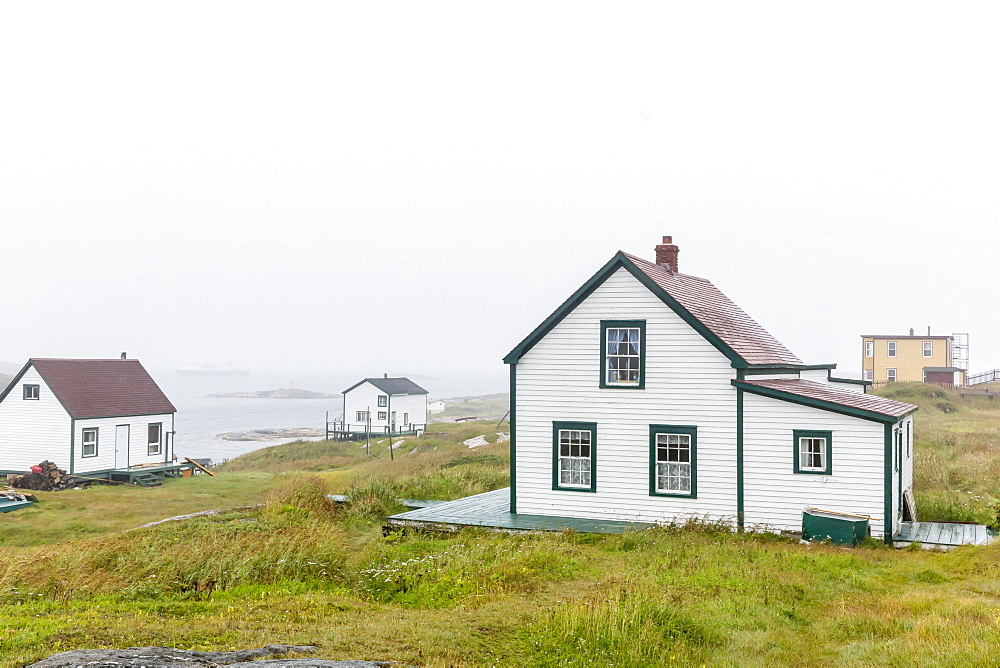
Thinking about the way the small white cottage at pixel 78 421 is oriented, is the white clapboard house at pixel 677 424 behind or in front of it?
in front

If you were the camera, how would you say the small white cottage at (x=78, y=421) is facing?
facing the viewer and to the right of the viewer

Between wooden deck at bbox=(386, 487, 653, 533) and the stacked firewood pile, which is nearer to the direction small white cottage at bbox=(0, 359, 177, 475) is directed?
the wooden deck

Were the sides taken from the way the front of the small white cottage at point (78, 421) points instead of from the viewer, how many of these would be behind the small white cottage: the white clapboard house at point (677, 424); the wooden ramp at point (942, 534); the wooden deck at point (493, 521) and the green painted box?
0

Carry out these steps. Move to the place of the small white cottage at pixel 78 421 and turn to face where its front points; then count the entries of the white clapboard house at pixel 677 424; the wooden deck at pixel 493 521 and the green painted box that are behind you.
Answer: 0

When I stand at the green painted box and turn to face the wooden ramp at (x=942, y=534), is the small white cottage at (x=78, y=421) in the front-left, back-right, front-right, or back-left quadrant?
back-left

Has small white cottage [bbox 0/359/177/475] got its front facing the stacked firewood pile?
no

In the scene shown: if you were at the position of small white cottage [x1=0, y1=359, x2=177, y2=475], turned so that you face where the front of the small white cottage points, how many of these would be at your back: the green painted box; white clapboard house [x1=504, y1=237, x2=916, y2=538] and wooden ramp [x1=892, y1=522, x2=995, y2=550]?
0

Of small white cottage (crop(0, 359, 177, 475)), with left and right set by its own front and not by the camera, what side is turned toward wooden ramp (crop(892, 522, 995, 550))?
front

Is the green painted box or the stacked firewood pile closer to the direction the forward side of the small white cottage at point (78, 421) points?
the green painted box

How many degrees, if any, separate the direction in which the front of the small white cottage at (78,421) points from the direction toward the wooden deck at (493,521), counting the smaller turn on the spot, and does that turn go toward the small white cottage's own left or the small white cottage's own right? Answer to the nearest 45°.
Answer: approximately 45° to the small white cottage's own right
